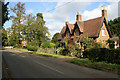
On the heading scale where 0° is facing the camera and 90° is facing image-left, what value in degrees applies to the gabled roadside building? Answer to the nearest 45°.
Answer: approximately 45°

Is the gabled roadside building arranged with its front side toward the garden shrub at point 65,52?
yes

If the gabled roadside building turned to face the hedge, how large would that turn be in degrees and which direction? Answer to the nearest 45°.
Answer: approximately 45° to its left

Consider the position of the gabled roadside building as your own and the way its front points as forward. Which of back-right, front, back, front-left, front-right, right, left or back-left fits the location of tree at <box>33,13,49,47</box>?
right

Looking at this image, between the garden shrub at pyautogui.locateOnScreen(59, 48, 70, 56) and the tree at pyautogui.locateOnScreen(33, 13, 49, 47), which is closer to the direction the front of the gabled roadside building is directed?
the garden shrub

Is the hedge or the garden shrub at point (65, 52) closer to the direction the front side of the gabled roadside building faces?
the garden shrub
